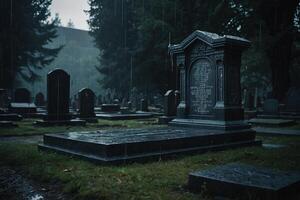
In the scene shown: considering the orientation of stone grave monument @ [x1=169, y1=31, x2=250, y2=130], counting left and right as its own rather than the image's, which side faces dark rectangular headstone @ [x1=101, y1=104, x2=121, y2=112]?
right

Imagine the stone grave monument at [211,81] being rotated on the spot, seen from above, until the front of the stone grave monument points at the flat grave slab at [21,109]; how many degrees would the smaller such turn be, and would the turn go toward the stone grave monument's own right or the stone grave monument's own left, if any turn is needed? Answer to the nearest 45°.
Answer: approximately 90° to the stone grave monument's own right

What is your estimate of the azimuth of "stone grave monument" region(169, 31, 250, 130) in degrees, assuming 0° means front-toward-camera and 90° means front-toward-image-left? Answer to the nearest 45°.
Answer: approximately 45°

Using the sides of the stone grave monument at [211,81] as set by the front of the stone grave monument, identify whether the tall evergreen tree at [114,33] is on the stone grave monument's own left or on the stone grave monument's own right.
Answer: on the stone grave monument's own right

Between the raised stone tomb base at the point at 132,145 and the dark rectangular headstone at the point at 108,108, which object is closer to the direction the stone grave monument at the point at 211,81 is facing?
the raised stone tomb base

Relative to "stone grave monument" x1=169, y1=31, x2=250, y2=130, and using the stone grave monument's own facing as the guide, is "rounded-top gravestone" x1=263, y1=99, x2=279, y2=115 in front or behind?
behind

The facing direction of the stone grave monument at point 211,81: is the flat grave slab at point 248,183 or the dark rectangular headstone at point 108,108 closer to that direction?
the flat grave slab

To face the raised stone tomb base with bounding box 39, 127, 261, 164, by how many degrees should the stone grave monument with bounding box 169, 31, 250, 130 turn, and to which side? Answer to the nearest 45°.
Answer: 0° — it already faces it
